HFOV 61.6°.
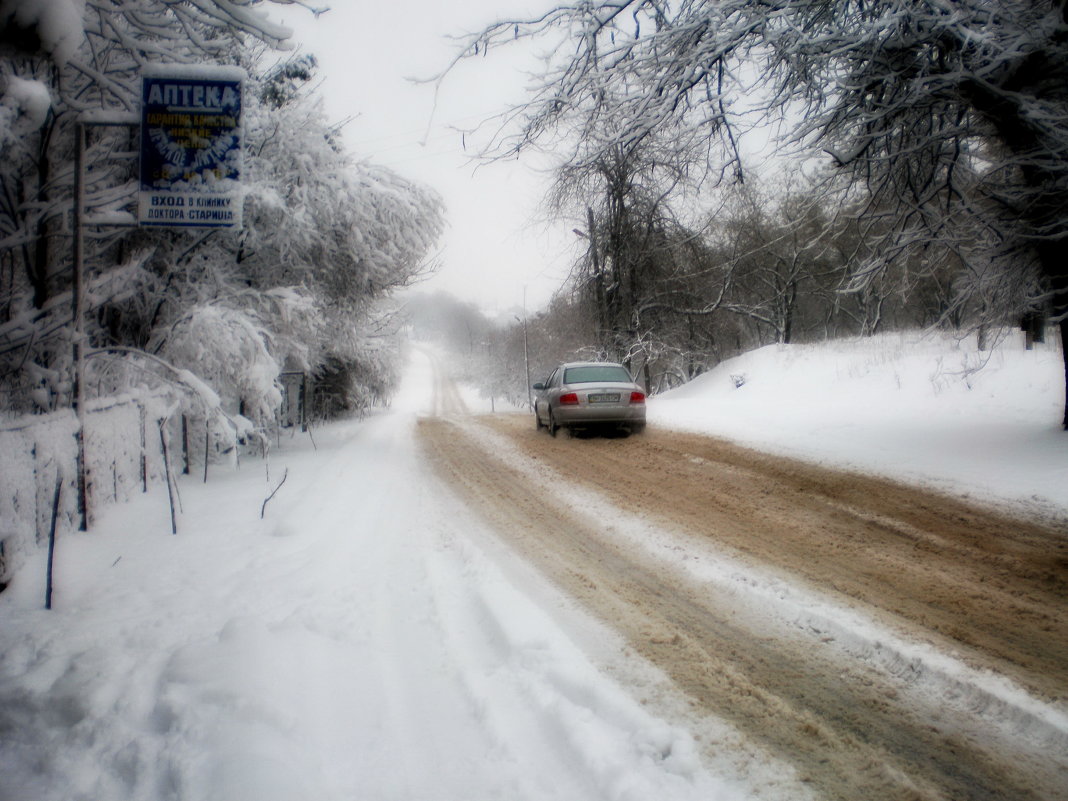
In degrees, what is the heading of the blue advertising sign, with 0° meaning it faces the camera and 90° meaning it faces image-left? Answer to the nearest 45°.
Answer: approximately 0°

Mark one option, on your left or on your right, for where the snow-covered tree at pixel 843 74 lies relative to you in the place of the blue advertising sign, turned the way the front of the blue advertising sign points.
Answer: on your left

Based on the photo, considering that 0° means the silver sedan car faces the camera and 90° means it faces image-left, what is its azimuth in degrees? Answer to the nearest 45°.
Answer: approximately 180°

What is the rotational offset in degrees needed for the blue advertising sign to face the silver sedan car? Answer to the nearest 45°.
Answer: approximately 135° to its left

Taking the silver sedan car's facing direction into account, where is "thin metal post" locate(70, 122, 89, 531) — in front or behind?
behind

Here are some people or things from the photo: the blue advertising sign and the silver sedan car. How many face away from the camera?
1
